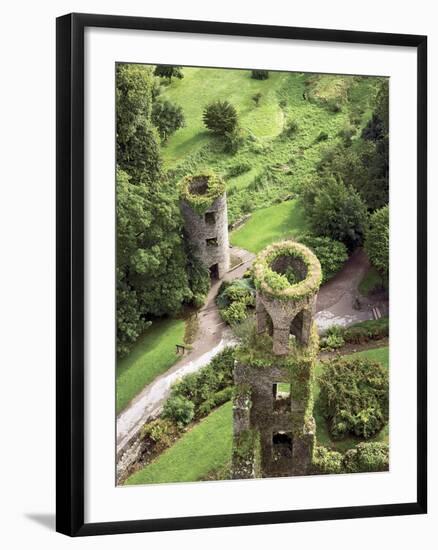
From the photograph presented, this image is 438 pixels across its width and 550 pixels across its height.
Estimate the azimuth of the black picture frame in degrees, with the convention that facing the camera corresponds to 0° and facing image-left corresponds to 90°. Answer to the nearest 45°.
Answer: approximately 315°
